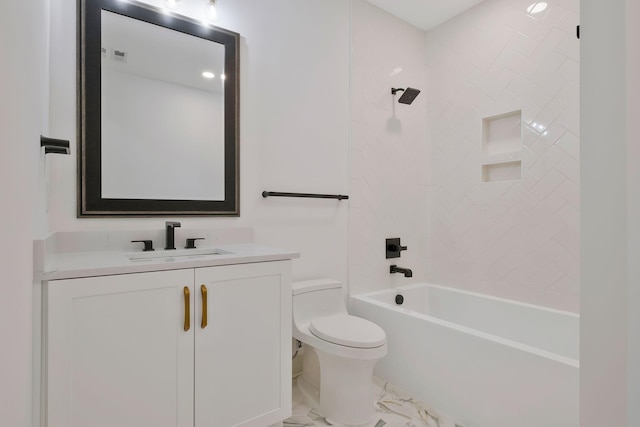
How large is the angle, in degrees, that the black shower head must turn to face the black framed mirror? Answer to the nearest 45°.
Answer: approximately 90° to its right

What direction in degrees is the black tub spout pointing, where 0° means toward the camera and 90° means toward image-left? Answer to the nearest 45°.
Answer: approximately 315°

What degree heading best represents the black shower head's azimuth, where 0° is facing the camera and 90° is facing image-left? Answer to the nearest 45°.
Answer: approximately 315°

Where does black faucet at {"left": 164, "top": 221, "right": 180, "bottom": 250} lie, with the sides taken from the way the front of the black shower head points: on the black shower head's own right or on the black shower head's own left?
on the black shower head's own right

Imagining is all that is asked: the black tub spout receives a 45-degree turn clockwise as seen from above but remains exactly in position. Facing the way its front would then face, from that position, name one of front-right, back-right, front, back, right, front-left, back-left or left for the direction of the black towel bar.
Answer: front-right

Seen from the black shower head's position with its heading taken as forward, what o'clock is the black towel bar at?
The black towel bar is roughly at 3 o'clock from the black shower head.

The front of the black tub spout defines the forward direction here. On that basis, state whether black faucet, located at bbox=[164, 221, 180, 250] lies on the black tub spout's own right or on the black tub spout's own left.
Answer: on the black tub spout's own right

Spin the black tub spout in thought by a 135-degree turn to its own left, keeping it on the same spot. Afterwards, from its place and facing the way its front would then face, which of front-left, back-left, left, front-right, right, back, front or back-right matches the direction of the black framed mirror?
back-left

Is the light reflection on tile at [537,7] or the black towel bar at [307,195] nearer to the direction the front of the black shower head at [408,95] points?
the light reflection on tile
